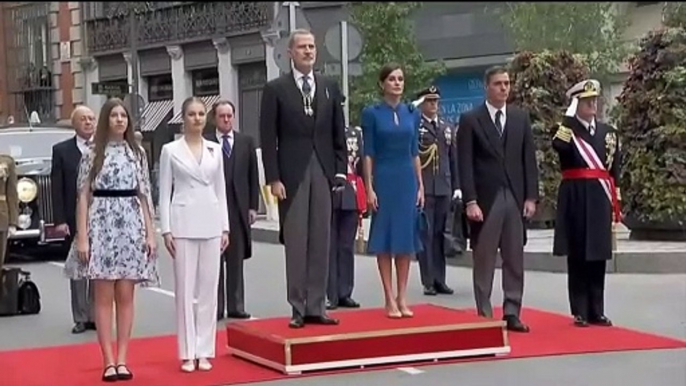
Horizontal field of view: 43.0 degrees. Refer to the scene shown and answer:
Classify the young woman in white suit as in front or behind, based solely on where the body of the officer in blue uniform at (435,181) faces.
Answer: in front

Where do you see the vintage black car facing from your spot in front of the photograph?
facing the viewer

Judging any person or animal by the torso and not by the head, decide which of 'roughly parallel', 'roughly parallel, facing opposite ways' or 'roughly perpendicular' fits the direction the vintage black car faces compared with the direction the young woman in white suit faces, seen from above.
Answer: roughly parallel

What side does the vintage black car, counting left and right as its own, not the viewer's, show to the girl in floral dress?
front

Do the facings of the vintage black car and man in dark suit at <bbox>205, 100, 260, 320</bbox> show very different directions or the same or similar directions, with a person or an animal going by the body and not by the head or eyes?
same or similar directions

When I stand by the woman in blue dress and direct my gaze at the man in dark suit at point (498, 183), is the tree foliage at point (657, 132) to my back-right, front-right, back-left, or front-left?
front-left

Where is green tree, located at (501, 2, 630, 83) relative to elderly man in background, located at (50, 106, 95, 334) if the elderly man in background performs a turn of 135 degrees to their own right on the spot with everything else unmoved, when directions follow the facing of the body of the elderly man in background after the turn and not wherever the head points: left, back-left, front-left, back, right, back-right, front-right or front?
back-right

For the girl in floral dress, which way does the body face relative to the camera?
toward the camera

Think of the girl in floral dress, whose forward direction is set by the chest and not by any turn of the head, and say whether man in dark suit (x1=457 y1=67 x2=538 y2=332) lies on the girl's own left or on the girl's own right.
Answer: on the girl's own left

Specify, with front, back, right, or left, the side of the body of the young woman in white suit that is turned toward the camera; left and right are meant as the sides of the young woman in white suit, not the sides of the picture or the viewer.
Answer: front

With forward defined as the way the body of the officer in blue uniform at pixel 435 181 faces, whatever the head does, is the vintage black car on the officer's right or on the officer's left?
on the officer's right

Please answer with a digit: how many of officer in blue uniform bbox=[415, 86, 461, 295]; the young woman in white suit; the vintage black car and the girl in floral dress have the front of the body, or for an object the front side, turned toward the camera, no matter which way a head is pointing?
4

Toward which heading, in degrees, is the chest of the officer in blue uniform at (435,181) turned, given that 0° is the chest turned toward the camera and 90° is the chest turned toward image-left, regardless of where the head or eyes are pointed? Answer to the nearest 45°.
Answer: approximately 0°

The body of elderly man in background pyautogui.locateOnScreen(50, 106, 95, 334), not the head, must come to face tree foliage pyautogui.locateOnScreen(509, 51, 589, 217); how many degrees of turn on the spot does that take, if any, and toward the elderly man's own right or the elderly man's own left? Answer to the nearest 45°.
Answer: approximately 90° to the elderly man's own left

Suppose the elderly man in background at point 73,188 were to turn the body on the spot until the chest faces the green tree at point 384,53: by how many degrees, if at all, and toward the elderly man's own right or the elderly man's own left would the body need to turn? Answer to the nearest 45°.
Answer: approximately 90° to the elderly man's own left

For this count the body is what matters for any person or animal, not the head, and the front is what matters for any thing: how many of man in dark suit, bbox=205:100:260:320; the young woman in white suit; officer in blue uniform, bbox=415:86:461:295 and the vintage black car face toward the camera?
4
